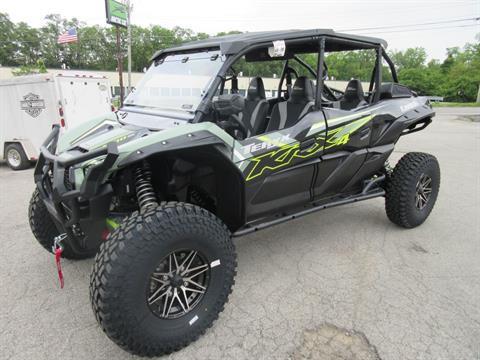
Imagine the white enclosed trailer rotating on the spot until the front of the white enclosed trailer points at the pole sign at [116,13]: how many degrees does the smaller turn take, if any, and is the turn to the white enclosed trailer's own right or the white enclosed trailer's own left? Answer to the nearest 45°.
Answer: approximately 45° to the white enclosed trailer's own right

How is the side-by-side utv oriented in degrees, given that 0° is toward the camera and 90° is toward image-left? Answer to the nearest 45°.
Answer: approximately 45°

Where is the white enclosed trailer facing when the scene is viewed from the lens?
facing away from the viewer and to the left of the viewer

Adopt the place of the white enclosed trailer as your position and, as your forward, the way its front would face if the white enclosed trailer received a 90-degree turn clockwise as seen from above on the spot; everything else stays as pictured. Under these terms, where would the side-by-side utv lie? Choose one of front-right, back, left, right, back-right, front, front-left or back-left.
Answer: back-right

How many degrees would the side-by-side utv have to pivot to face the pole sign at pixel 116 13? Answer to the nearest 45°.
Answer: approximately 135° to its right
